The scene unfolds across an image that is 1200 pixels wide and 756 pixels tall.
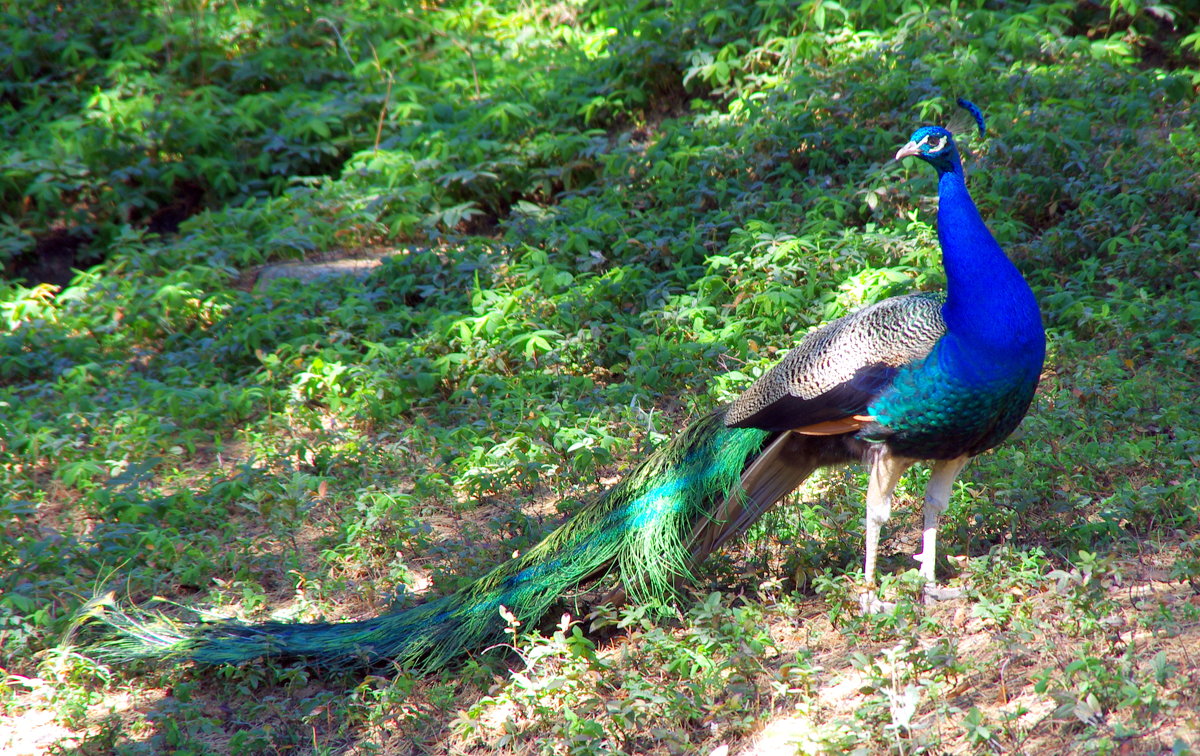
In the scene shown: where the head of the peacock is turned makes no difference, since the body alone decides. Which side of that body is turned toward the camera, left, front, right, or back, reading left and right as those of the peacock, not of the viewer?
right
